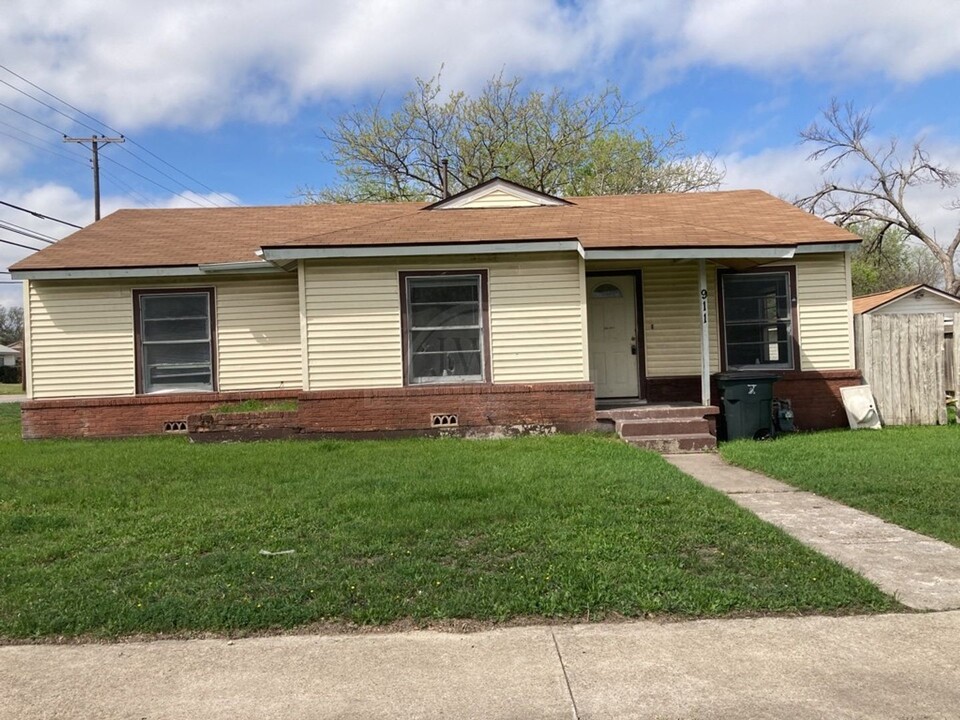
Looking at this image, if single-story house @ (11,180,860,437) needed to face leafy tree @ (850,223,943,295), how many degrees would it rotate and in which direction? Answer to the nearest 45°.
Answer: approximately 135° to its left

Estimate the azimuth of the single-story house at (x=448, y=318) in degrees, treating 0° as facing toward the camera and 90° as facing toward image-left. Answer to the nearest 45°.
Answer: approximately 0°

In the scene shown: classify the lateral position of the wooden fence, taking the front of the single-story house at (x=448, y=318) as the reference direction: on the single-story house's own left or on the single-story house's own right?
on the single-story house's own left

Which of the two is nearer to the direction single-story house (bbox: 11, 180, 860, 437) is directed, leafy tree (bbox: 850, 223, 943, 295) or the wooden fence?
the wooden fence

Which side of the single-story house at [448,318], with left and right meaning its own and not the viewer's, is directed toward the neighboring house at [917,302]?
left
